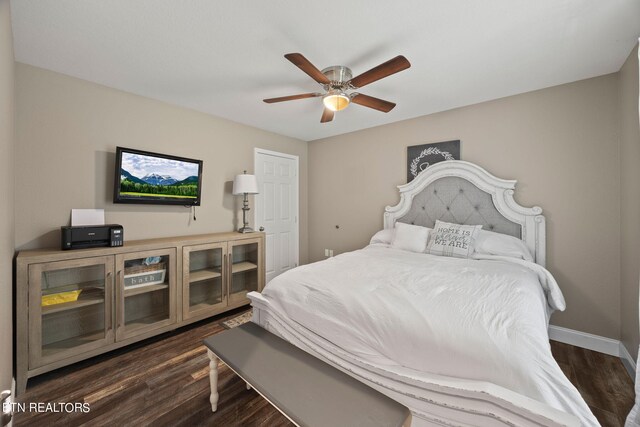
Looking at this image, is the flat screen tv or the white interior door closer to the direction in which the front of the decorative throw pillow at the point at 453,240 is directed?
the flat screen tv

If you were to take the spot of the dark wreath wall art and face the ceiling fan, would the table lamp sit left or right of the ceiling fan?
right

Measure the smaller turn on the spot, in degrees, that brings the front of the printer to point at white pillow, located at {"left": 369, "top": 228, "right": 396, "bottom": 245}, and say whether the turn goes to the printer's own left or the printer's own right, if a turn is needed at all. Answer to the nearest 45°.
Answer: approximately 90° to the printer's own left

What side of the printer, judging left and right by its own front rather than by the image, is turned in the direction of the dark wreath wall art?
left

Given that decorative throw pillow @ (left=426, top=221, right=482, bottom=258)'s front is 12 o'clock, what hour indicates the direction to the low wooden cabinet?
The low wooden cabinet is roughly at 2 o'clock from the decorative throw pillow.

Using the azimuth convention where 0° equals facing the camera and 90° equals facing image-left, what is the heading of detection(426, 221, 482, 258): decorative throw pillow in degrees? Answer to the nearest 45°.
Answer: approximately 0°

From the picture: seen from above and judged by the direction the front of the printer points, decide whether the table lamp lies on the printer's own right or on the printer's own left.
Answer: on the printer's own left

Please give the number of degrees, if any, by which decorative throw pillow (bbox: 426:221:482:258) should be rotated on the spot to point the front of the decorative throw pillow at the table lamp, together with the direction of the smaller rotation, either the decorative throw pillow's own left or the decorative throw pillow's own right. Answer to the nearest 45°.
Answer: approximately 90° to the decorative throw pillow's own right

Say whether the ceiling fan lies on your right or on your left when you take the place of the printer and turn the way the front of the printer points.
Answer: on your left

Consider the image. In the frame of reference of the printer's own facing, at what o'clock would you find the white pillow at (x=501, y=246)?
The white pillow is roughly at 10 o'clock from the printer.
